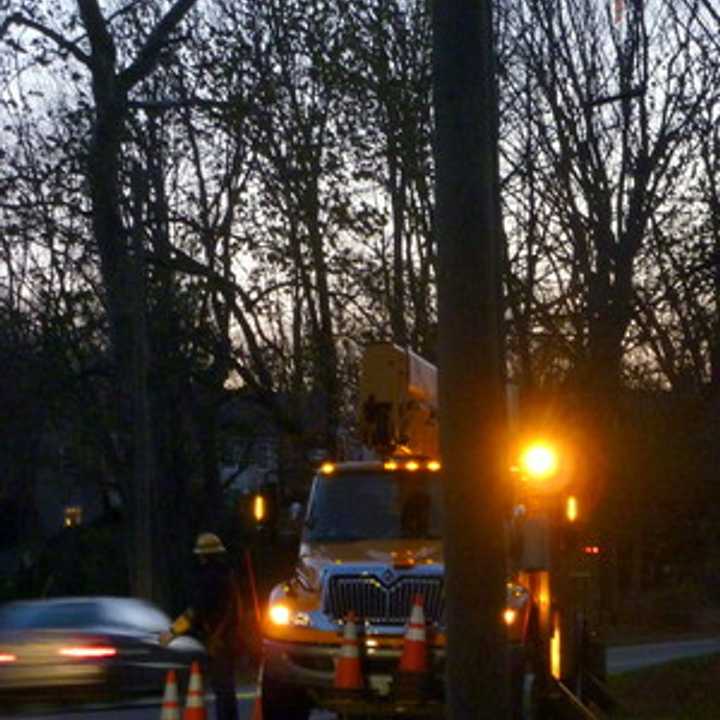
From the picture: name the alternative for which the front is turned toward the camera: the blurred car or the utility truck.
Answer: the utility truck

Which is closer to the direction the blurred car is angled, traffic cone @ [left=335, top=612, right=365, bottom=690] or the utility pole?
the traffic cone

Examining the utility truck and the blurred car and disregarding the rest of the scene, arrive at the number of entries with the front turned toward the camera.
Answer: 1

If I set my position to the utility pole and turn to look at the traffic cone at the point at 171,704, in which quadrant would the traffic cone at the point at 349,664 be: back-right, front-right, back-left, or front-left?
front-right

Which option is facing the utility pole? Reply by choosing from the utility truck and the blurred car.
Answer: the utility truck

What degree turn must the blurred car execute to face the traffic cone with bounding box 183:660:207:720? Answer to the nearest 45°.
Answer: approximately 135° to its right

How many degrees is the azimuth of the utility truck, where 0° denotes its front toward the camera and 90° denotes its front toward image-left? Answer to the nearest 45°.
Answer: approximately 0°

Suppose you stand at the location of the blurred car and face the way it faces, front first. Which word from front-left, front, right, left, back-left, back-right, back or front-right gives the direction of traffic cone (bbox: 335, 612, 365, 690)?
right

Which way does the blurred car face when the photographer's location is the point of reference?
facing away from the viewer and to the right of the viewer

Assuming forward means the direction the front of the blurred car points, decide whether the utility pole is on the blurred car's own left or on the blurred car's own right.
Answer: on the blurred car's own right

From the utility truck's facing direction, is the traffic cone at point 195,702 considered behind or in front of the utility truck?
in front

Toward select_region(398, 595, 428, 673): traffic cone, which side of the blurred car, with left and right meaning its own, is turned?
right

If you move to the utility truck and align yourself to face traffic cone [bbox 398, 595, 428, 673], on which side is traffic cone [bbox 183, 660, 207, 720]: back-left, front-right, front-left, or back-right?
front-right

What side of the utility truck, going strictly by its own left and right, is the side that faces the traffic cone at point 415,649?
front
